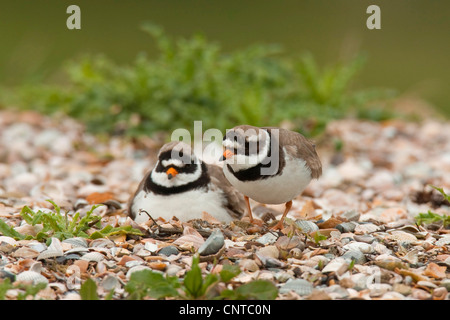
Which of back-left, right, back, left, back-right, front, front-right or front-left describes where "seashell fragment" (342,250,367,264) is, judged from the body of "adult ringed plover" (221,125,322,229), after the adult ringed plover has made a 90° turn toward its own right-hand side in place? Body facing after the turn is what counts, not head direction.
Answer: back

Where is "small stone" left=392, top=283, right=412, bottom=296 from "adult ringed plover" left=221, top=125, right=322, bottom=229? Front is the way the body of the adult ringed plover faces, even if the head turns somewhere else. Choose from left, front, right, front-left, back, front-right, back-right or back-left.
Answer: left

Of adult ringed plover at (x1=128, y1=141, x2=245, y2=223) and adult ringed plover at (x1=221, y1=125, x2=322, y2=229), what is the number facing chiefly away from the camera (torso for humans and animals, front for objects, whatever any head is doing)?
0

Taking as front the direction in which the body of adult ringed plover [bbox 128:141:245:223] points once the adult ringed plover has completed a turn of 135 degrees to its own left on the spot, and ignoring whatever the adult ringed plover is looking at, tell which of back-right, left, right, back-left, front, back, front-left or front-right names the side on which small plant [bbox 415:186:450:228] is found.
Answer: front-right

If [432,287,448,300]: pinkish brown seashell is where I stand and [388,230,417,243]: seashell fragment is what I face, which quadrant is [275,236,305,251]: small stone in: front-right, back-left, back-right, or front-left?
front-left

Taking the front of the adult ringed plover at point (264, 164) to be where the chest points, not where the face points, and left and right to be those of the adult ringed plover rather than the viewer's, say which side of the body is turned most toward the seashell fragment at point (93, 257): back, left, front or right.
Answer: front

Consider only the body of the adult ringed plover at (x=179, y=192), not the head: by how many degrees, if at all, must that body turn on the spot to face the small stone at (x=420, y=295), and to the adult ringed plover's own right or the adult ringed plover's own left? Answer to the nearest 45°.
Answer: approximately 45° to the adult ringed plover's own left

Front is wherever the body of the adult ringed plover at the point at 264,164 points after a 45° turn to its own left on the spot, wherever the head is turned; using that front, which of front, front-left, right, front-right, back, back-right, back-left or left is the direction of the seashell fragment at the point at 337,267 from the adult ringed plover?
front-left

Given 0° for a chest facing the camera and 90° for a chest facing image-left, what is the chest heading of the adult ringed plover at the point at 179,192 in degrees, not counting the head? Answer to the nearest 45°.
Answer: approximately 0°

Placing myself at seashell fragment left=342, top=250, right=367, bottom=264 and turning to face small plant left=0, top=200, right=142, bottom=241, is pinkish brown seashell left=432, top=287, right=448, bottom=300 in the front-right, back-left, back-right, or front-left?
back-left

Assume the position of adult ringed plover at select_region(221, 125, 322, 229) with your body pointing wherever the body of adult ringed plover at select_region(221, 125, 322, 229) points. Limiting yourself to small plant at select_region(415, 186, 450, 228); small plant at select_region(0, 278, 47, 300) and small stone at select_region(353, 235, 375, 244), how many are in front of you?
1

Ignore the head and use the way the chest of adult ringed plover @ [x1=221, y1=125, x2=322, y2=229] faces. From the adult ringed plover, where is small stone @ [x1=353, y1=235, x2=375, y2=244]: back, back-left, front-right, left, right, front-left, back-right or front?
back-left

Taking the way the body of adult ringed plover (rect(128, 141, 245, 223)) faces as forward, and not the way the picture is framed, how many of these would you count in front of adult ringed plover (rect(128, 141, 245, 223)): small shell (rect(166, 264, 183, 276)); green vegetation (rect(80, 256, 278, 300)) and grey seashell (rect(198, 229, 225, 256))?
3

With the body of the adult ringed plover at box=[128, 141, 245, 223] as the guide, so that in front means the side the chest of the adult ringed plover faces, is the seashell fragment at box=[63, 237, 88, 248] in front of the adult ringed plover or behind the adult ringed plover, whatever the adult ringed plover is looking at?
in front

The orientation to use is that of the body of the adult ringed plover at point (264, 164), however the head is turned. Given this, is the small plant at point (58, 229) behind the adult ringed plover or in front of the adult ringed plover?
in front

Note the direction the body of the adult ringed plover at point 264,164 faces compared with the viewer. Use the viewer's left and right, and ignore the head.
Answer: facing the viewer and to the left of the viewer

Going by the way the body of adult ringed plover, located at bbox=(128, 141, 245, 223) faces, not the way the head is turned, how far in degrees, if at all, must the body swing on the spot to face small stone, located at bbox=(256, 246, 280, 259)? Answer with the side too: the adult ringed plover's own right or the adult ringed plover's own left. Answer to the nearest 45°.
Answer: approximately 45° to the adult ringed plover's own left

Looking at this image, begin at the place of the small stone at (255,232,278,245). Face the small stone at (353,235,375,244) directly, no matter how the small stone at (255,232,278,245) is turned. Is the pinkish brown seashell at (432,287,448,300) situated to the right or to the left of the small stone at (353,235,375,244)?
right

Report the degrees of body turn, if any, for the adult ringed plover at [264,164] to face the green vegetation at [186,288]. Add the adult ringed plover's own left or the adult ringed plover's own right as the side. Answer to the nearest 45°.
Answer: approximately 45° to the adult ringed plover's own left
